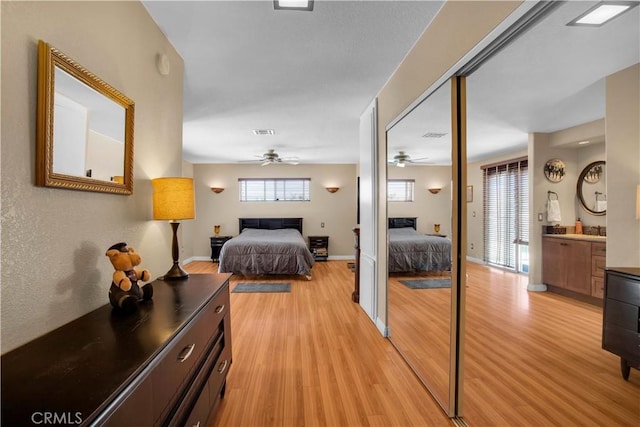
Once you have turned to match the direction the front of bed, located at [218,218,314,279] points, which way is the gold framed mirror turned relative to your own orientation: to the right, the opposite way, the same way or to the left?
to the left

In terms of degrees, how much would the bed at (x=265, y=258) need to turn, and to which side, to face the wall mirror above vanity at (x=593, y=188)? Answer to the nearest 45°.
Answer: approximately 45° to its left

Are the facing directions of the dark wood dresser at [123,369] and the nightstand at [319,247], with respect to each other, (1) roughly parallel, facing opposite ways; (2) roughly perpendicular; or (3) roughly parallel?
roughly perpendicular

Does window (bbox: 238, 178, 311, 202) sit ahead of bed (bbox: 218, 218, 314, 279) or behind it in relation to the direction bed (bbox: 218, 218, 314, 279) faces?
behind

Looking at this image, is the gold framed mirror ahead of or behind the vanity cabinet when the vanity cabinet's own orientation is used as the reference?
ahead

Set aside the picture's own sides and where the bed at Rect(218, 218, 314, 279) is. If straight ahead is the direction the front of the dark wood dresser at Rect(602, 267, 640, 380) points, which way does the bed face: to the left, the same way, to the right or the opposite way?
to the left

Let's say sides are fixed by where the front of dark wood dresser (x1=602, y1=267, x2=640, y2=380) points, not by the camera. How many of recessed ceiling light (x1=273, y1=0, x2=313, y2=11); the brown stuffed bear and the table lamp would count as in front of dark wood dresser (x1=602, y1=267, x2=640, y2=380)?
3

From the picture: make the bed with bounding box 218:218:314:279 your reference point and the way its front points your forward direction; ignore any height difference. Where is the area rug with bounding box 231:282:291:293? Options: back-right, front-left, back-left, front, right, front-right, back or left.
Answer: front

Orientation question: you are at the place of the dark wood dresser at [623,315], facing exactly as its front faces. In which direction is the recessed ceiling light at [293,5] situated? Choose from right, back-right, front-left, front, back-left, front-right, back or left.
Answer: front

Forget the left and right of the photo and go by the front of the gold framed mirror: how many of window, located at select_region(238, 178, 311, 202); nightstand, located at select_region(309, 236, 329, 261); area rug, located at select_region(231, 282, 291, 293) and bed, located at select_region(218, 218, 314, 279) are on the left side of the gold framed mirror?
4

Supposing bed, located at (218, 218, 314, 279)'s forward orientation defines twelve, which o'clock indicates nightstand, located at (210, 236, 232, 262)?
The nightstand is roughly at 5 o'clock from the bed.

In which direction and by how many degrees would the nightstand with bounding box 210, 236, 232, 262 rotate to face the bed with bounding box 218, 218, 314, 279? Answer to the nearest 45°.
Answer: approximately 45° to its left

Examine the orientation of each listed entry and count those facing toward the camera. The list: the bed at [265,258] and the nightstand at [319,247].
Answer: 2

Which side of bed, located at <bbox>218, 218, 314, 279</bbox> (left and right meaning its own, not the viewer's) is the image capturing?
front
